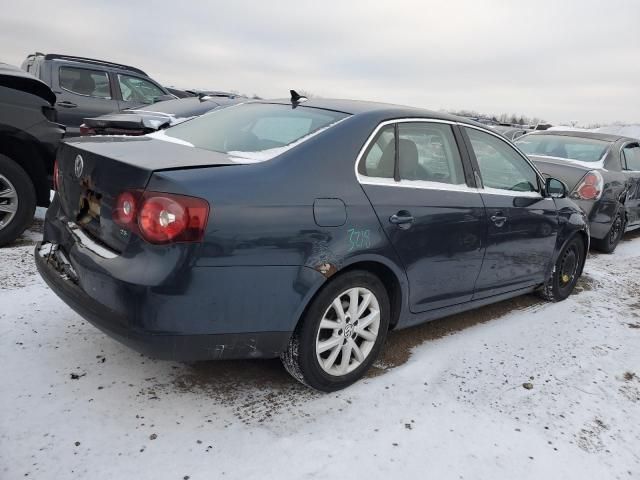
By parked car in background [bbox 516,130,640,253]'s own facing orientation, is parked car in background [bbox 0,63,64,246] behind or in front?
behind

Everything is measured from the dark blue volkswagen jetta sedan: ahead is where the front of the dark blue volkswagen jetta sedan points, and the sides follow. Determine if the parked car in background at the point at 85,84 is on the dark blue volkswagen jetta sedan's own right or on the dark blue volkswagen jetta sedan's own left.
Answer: on the dark blue volkswagen jetta sedan's own left

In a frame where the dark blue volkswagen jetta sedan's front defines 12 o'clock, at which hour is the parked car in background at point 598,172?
The parked car in background is roughly at 12 o'clock from the dark blue volkswagen jetta sedan.

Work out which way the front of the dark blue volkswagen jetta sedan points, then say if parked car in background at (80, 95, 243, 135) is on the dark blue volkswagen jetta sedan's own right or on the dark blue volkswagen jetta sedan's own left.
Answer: on the dark blue volkswagen jetta sedan's own left

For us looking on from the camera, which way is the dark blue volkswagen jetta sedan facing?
facing away from the viewer and to the right of the viewer

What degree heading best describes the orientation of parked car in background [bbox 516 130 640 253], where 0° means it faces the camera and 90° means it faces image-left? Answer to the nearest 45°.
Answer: approximately 225°

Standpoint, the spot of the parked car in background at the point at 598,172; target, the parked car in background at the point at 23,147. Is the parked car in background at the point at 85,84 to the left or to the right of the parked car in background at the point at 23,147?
right

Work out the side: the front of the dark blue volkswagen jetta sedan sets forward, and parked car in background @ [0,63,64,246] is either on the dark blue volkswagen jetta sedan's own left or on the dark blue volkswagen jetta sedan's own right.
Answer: on the dark blue volkswagen jetta sedan's own left
